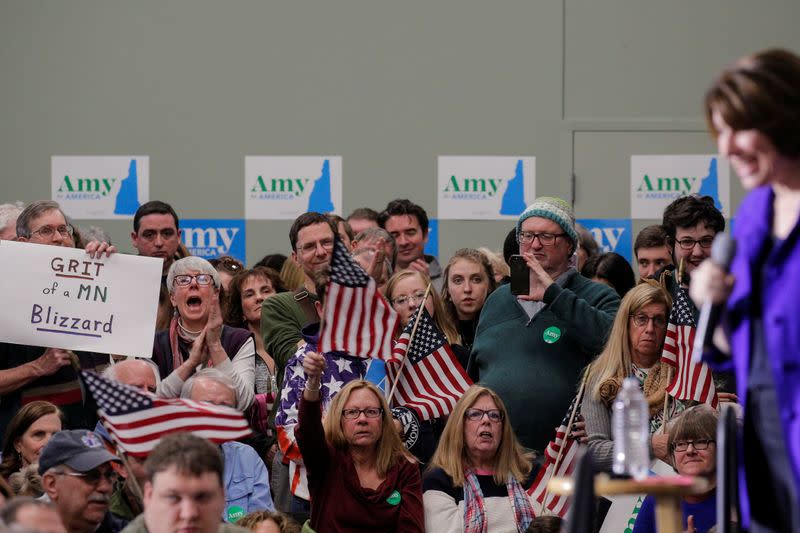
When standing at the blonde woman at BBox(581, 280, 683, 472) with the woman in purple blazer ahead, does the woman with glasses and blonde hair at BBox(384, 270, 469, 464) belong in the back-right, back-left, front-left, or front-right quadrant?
back-right

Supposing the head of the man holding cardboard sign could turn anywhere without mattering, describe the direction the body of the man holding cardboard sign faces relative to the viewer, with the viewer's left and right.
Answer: facing the viewer and to the right of the viewer

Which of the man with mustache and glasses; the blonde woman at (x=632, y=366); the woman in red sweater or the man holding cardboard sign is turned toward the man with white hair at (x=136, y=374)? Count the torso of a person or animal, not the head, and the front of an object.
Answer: the man holding cardboard sign

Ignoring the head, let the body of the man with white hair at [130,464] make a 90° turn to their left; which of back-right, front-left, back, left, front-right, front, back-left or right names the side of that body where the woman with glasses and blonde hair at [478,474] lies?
front-right

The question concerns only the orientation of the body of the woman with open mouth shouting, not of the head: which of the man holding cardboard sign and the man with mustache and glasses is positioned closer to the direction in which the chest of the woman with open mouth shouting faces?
the man with mustache and glasses

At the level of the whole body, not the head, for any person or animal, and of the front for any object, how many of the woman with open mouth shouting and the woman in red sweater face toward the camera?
2

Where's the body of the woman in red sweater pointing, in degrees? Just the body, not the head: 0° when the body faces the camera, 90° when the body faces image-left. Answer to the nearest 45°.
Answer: approximately 0°

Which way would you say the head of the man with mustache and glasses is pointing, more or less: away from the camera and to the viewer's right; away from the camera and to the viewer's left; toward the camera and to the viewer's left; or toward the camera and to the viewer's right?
toward the camera and to the viewer's right
